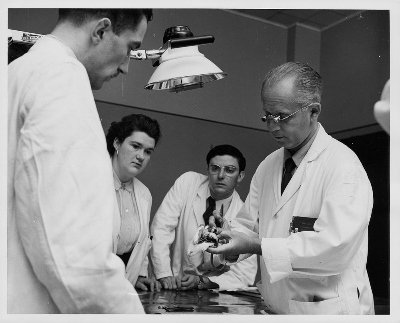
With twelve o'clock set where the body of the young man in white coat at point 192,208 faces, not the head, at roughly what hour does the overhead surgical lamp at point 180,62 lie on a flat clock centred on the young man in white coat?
The overhead surgical lamp is roughly at 12 o'clock from the young man in white coat.

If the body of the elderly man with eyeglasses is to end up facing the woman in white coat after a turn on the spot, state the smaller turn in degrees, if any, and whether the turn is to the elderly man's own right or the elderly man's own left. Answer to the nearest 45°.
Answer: approximately 90° to the elderly man's own right

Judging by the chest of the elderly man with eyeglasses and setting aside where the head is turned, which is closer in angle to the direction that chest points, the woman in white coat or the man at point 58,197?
the man

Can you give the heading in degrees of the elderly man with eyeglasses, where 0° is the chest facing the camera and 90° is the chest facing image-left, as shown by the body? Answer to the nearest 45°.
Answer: approximately 45°

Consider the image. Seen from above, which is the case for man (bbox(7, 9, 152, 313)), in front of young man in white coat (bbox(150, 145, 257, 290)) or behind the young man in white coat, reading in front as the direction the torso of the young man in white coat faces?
in front

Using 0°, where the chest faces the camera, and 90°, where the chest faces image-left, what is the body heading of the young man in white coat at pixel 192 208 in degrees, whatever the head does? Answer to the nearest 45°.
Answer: approximately 0°

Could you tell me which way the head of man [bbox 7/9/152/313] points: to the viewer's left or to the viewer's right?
to the viewer's right

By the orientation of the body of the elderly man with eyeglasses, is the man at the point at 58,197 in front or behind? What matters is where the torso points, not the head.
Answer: in front
